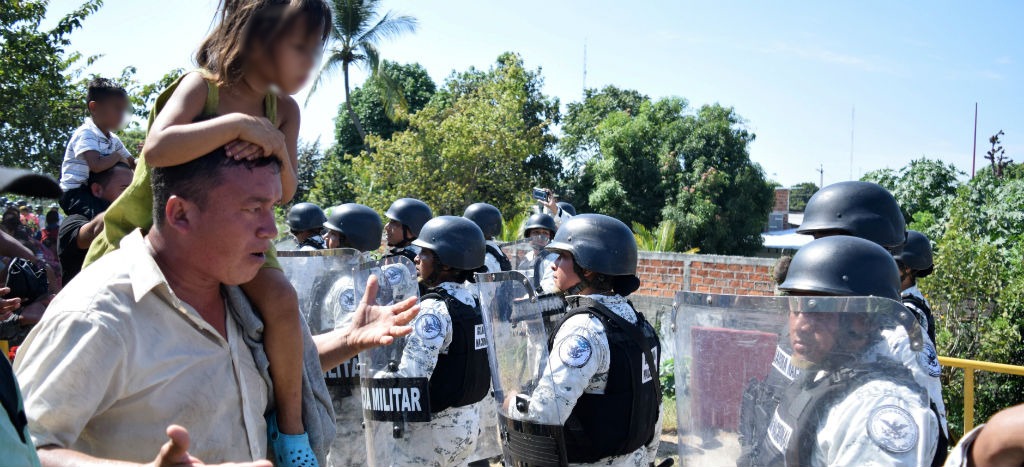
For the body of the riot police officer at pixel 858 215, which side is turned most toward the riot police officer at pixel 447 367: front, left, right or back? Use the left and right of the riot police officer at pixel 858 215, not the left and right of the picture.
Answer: front

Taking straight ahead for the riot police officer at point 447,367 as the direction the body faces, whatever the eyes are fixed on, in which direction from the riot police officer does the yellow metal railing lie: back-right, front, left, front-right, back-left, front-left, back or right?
back

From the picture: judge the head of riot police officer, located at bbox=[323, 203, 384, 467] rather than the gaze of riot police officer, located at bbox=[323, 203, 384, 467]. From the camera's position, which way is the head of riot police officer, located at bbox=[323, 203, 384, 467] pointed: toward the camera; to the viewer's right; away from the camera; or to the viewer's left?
to the viewer's left

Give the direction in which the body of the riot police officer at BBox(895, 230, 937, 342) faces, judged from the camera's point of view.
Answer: to the viewer's left

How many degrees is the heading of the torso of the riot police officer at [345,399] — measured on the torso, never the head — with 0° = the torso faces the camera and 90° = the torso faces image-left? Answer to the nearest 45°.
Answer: approximately 90°

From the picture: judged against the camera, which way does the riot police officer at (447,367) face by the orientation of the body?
to the viewer's left

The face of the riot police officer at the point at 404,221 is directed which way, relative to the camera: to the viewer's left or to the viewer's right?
to the viewer's left

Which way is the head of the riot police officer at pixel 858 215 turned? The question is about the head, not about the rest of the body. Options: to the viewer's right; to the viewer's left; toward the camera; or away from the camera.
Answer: to the viewer's left

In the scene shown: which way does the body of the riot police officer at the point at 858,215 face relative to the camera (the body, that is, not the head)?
to the viewer's left

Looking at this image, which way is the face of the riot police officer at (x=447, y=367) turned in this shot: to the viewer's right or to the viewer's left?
to the viewer's left

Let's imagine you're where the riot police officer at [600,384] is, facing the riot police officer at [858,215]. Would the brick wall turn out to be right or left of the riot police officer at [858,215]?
left

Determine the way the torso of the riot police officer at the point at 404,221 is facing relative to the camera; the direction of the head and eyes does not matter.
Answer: to the viewer's left

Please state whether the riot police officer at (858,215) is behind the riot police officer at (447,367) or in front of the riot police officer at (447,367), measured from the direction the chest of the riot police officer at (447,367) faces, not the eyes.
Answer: behind
